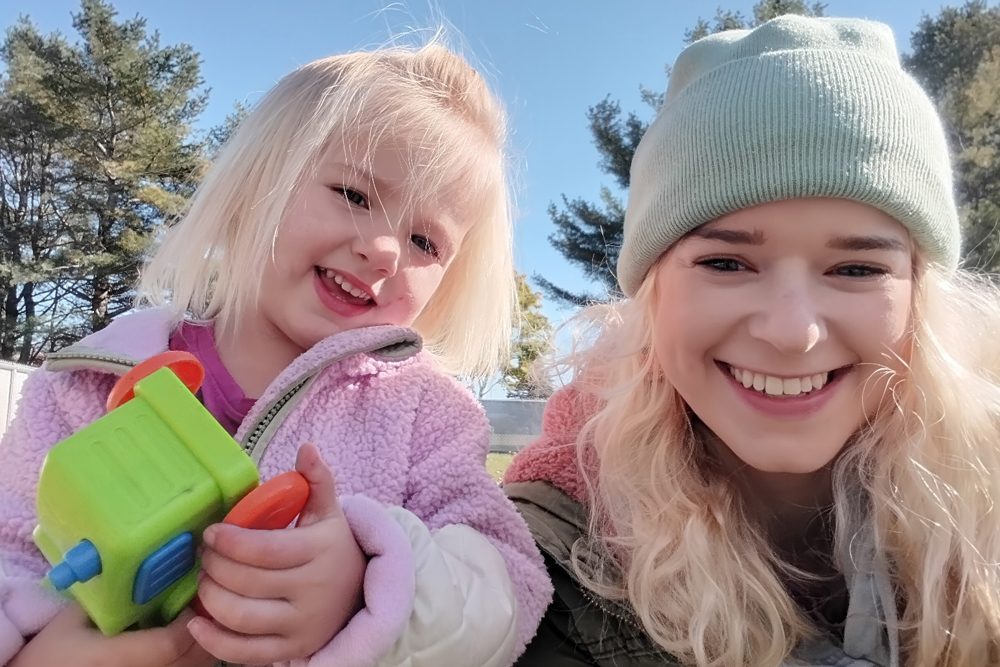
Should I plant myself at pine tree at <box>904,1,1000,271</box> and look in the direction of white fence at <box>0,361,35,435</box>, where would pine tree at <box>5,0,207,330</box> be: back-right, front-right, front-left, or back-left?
front-right

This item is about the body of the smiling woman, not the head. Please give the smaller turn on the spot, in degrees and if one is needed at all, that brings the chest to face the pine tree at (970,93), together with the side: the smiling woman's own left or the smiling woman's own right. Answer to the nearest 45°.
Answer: approximately 180°

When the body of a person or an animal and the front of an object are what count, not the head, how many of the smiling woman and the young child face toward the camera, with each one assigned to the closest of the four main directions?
2

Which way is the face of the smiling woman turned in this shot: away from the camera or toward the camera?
toward the camera

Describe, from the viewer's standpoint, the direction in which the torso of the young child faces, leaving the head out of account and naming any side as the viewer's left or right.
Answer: facing the viewer

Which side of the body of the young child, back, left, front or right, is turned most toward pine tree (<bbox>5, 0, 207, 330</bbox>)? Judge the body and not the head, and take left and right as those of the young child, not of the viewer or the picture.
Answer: back

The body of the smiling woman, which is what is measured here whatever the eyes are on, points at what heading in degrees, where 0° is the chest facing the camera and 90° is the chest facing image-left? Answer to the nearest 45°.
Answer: approximately 0°

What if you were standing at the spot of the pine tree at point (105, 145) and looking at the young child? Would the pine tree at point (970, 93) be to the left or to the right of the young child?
left

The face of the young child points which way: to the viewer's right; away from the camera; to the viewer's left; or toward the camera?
toward the camera

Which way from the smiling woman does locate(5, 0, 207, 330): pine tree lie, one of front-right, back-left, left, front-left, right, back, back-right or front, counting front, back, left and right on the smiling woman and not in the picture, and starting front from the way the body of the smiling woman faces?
back-right

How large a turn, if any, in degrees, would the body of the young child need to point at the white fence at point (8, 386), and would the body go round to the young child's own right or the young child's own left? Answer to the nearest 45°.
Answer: approximately 180°
